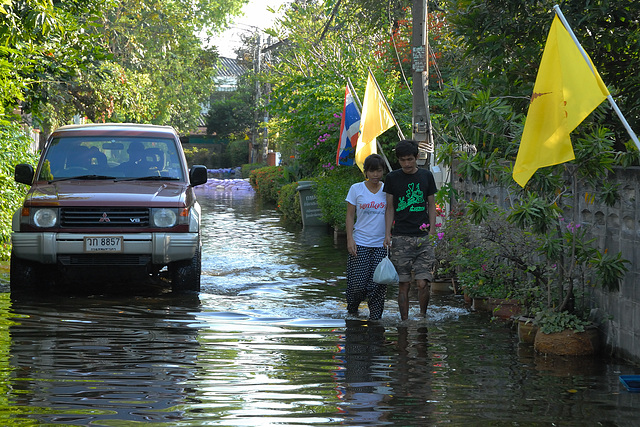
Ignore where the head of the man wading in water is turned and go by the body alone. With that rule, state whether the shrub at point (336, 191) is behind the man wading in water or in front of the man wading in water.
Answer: behind

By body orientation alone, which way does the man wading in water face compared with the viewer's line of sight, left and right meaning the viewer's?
facing the viewer

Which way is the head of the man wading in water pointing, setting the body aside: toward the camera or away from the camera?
toward the camera

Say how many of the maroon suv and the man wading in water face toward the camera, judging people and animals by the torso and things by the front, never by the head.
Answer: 2

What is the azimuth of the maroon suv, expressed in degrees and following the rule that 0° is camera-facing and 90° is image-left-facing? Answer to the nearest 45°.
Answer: approximately 0°

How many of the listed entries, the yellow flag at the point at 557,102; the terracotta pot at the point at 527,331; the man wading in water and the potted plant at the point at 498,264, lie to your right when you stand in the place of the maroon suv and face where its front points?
0

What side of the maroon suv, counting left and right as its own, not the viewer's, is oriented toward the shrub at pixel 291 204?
back

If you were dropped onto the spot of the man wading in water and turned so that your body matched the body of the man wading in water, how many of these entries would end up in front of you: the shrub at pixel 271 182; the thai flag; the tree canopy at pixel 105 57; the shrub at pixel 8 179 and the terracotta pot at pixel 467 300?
0

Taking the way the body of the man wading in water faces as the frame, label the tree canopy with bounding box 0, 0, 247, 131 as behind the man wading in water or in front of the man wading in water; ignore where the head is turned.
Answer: behind

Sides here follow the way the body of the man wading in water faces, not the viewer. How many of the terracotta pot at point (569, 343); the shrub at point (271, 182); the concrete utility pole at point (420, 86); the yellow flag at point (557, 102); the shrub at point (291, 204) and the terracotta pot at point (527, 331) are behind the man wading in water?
3

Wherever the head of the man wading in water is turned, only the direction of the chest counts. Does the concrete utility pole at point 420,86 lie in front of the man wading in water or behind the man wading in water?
behind

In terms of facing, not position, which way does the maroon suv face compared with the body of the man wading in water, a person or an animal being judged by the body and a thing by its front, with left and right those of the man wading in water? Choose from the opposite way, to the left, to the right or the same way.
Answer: the same way

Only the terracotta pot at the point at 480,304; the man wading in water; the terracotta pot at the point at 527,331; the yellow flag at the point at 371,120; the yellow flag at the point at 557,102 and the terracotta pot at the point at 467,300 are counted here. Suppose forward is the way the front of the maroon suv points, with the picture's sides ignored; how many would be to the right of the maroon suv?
0

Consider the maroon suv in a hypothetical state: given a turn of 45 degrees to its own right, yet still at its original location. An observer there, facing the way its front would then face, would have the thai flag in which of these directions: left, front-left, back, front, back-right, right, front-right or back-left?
back

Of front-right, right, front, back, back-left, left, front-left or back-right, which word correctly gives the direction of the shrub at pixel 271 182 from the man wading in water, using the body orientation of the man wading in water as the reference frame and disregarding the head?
back

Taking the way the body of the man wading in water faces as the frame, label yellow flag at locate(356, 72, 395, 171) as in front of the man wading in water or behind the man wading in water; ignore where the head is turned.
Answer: behind
